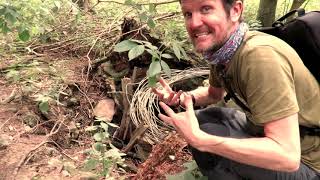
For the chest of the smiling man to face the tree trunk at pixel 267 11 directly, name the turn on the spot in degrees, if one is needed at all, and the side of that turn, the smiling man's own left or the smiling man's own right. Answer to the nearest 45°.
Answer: approximately 90° to the smiling man's own right

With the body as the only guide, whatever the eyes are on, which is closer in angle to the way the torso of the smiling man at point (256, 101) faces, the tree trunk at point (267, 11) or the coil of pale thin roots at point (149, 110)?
the coil of pale thin roots

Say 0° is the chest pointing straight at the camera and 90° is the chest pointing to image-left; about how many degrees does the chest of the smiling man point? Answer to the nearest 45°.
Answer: approximately 90°

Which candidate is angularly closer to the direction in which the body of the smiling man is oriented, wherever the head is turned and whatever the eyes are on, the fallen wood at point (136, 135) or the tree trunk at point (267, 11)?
the fallen wood
